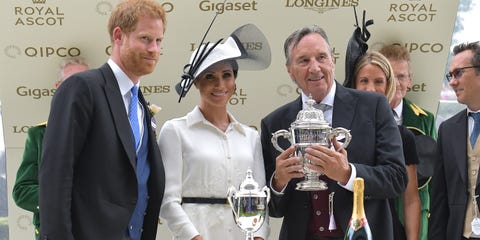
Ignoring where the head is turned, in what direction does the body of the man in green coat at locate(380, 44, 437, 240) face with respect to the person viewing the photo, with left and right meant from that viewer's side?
facing the viewer and to the left of the viewer

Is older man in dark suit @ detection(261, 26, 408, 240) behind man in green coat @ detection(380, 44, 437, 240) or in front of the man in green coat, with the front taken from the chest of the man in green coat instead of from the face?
in front

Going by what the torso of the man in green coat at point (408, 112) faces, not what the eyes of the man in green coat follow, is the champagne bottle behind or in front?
in front

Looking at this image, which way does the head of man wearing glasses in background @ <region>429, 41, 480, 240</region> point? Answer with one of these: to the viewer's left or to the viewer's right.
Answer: to the viewer's left

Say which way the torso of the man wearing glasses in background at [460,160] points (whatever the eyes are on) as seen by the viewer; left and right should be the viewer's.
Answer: facing the viewer

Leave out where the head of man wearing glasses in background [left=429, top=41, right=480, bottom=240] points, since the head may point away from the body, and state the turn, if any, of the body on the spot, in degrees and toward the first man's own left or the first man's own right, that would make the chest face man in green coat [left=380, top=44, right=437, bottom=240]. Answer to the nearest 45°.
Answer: approximately 135° to the first man's own right

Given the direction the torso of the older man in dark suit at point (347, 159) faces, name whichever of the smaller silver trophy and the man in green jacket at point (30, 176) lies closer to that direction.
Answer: the smaller silver trophy

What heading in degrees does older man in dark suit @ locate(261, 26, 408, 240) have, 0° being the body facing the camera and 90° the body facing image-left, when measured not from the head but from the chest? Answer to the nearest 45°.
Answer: approximately 0°

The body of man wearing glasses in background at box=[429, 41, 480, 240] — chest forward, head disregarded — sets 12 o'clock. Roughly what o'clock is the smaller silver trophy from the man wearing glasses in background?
The smaller silver trophy is roughly at 1 o'clock from the man wearing glasses in background.
